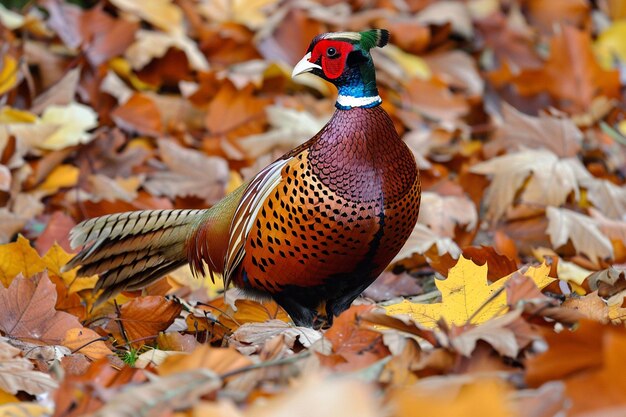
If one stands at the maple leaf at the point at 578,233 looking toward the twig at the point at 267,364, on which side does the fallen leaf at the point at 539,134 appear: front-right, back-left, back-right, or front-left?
back-right

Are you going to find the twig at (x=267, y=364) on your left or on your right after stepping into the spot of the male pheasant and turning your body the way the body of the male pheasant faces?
on your right

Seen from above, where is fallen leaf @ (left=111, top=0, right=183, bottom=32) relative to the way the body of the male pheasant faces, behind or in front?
behind

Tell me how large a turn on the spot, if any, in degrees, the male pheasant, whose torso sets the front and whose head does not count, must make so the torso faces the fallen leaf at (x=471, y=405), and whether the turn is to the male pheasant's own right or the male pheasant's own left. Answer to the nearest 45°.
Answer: approximately 45° to the male pheasant's own right

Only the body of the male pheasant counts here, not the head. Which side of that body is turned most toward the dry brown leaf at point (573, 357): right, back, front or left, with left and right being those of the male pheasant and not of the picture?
front

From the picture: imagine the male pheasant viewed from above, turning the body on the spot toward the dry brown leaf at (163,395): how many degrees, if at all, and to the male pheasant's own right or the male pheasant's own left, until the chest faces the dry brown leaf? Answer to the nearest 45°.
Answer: approximately 90° to the male pheasant's own right

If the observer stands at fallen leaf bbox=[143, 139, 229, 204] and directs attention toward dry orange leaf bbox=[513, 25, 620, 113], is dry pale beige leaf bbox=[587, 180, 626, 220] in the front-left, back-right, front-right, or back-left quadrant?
front-right

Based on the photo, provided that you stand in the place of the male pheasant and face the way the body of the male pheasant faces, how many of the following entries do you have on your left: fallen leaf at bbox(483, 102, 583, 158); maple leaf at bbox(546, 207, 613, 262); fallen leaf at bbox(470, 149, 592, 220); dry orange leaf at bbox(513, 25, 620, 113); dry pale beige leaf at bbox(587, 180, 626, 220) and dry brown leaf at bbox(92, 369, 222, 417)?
5

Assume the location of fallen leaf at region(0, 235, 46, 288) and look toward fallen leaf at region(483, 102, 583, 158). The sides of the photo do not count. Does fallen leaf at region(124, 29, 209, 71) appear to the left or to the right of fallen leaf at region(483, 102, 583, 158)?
left

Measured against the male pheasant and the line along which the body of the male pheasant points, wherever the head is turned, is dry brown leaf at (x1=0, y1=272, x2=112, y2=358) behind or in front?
behind

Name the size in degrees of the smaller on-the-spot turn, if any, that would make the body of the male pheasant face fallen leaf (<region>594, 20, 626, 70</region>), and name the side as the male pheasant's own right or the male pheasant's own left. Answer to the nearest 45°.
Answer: approximately 90° to the male pheasant's own left

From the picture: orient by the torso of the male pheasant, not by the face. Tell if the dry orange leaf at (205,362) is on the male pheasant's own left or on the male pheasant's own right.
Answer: on the male pheasant's own right

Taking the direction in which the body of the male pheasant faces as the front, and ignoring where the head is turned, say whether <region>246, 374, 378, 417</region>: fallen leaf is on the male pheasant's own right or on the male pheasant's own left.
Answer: on the male pheasant's own right

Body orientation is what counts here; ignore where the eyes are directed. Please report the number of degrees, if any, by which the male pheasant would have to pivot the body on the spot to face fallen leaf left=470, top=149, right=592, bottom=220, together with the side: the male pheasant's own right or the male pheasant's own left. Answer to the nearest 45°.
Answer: approximately 90° to the male pheasant's own left

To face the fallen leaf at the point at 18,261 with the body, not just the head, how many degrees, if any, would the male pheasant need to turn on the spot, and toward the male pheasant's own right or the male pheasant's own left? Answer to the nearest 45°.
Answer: approximately 180°

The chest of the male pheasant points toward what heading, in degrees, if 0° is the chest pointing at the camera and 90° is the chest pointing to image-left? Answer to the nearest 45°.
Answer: approximately 315°

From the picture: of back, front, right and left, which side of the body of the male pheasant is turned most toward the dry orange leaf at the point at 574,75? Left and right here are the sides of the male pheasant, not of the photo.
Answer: left
